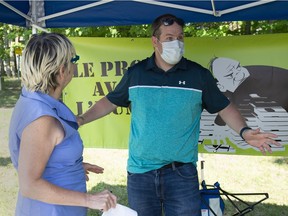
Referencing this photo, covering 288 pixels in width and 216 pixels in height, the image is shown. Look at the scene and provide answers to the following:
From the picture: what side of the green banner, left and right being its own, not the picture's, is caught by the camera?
front

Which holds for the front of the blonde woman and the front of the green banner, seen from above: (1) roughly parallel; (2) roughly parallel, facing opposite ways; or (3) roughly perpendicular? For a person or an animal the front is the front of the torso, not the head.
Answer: roughly perpendicular

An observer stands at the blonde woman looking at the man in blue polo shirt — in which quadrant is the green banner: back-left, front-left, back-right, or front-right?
front-left

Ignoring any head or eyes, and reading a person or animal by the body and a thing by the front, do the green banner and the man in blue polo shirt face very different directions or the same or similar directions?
same or similar directions

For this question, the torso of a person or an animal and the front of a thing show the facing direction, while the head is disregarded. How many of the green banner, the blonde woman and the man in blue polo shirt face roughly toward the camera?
2

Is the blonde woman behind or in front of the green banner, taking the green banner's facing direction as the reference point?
in front

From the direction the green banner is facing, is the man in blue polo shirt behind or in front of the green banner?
in front

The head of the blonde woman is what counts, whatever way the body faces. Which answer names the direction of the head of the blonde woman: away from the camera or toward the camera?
away from the camera

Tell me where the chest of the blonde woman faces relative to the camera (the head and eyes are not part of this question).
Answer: to the viewer's right

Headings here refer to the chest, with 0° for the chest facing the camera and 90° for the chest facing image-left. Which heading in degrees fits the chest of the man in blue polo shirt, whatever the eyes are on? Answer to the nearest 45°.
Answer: approximately 0°

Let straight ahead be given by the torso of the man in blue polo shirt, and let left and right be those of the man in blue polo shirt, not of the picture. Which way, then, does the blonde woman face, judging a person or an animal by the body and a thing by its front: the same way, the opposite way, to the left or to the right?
to the left

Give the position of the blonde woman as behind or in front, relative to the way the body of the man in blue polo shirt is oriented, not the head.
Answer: in front

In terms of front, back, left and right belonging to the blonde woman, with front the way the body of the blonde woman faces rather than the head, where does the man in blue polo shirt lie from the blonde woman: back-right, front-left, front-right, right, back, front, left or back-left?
front-left

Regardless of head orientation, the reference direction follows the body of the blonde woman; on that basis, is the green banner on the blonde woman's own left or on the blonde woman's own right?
on the blonde woman's own left
